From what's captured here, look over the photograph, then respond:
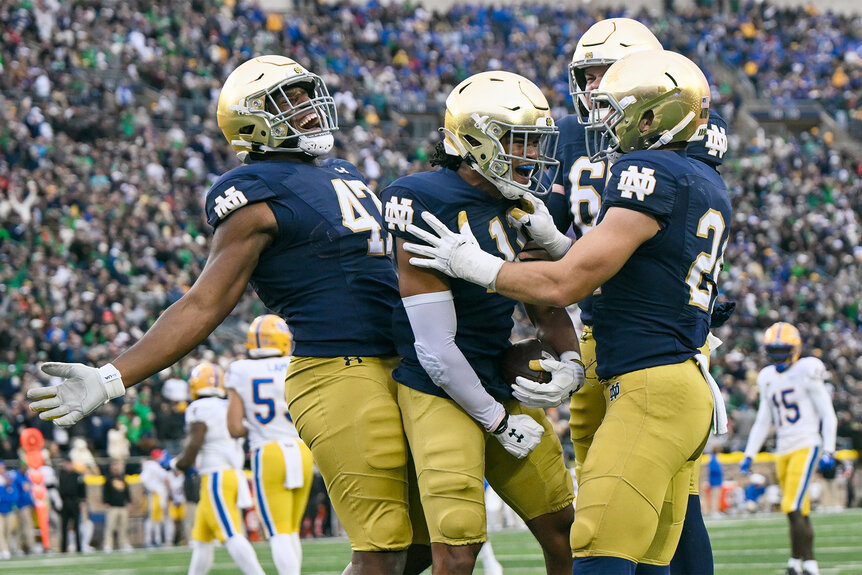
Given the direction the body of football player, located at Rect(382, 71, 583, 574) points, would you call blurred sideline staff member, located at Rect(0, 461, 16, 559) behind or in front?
behind

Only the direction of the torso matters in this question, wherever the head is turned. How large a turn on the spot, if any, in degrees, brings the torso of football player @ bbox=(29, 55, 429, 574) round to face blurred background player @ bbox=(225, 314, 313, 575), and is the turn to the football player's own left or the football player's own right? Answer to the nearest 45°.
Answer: approximately 135° to the football player's own left

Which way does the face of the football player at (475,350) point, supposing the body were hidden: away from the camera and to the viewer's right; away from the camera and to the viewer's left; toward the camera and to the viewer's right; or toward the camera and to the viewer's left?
toward the camera and to the viewer's right

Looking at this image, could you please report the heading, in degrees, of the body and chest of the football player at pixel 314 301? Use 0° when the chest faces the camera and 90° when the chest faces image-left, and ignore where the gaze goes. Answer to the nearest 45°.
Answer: approximately 315°

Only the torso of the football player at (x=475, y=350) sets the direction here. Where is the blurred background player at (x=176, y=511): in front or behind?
behind

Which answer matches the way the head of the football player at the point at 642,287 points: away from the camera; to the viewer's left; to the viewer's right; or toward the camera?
to the viewer's left

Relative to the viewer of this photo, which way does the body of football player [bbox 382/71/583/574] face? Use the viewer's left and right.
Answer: facing the viewer and to the right of the viewer

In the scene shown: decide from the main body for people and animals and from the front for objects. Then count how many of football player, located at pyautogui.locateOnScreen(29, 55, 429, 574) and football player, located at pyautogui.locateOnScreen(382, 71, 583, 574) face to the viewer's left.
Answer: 0

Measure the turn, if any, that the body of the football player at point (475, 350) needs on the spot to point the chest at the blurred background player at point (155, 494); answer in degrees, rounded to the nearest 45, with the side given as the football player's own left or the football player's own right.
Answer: approximately 180°
